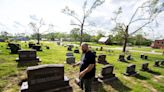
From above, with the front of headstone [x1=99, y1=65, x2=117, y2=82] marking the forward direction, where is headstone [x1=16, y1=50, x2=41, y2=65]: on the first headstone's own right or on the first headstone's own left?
on the first headstone's own right

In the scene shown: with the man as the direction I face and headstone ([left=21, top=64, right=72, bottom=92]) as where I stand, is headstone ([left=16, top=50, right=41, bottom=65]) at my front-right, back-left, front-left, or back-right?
back-left

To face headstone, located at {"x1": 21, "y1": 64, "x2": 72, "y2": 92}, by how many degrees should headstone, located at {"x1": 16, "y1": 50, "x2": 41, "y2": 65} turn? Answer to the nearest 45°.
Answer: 0° — it already faces it
